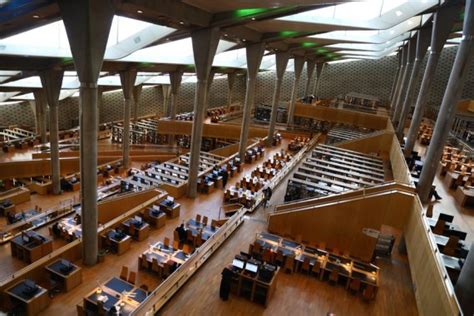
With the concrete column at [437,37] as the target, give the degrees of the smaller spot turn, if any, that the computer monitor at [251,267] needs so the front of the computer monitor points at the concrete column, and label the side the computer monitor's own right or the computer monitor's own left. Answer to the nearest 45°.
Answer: approximately 180°

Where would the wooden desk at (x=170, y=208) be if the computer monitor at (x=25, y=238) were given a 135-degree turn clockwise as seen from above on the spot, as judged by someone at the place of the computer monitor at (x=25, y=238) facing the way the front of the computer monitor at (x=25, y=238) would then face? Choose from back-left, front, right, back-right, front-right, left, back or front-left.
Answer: right

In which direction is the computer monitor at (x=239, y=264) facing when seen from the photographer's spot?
facing the viewer and to the left of the viewer

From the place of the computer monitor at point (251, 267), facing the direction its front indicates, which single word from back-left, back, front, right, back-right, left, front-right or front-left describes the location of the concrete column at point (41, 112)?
right

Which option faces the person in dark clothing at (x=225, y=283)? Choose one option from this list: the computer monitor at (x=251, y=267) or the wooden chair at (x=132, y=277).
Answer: the computer monitor

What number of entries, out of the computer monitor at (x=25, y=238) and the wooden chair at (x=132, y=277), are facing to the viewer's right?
0

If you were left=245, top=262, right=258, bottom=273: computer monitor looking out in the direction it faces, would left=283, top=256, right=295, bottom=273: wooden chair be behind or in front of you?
behind
